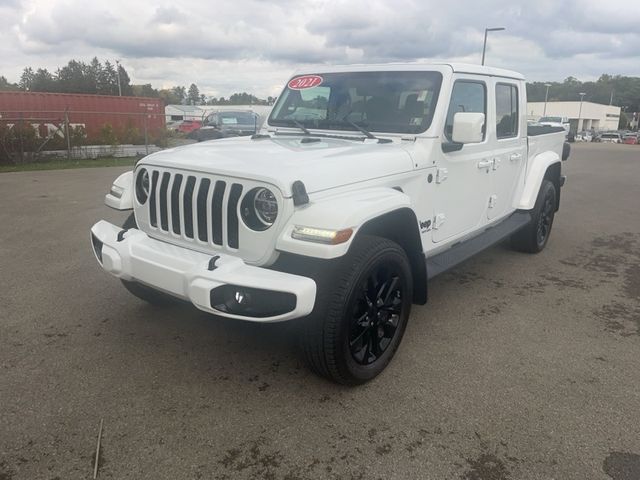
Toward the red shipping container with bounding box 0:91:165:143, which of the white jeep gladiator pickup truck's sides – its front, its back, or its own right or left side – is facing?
right

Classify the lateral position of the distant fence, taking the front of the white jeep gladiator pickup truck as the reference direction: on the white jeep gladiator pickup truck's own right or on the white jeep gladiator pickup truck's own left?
on the white jeep gladiator pickup truck's own right

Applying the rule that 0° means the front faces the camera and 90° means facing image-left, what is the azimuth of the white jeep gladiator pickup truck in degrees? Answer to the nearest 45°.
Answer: approximately 45°
